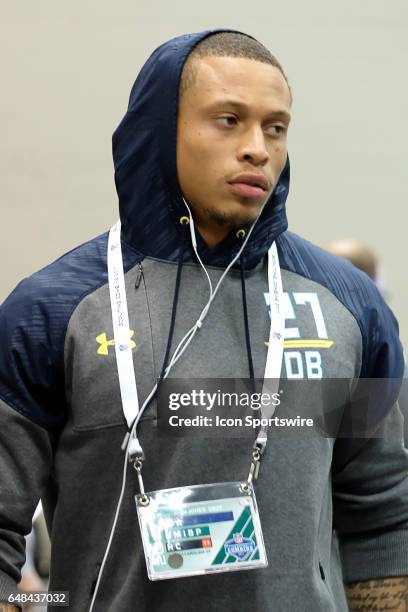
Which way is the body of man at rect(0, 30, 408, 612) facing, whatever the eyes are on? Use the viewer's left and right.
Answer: facing the viewer
